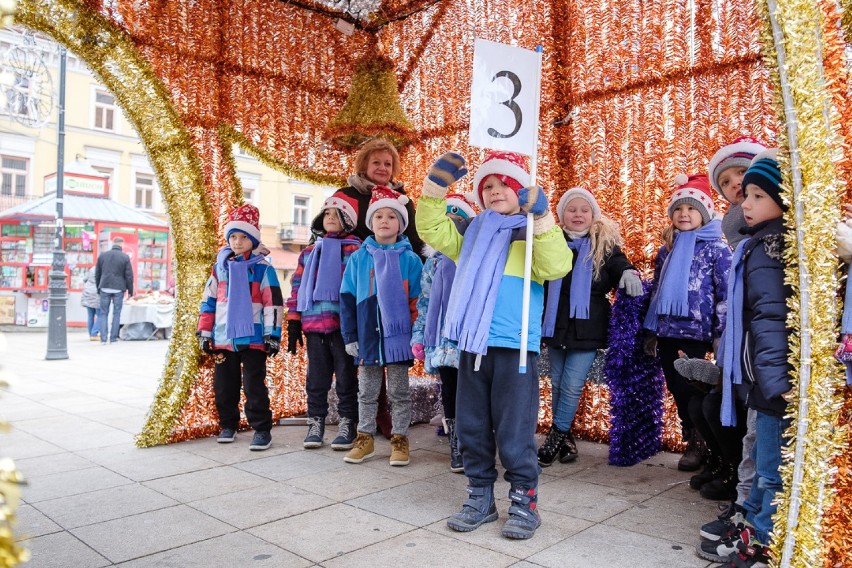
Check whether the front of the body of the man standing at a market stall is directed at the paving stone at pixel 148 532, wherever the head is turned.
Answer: no

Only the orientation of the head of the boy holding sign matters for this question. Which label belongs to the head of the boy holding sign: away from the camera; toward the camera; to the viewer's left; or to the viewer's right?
toward the camera

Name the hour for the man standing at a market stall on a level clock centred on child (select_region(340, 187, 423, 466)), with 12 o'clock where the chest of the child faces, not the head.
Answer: The man standing at a market stall is roughly at 5 o'clock from the child.

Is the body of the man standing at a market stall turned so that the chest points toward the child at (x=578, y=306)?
no

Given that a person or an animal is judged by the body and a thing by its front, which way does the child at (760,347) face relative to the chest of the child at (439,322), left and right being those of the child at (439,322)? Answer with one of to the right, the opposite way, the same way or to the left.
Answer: to the right

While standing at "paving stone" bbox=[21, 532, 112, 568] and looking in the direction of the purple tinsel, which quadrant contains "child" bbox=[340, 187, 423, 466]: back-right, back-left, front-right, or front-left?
front-left

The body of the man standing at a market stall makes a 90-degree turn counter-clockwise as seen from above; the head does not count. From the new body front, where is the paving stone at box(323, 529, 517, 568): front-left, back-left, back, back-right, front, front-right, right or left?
left

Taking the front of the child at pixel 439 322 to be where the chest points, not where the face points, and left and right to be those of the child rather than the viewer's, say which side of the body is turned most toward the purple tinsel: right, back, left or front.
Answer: left

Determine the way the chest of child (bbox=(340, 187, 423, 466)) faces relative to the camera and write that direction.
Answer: toward the camera

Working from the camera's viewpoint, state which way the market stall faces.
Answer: facing the viewer

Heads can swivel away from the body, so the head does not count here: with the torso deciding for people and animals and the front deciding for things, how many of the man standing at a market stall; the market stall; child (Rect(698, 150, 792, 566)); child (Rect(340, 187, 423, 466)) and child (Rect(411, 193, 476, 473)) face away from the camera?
1

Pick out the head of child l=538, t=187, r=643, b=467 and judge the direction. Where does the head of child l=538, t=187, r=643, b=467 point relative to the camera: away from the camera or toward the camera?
toward the camera

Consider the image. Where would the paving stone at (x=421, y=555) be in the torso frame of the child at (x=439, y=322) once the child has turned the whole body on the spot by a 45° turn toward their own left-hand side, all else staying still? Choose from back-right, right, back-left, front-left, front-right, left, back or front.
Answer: front-right

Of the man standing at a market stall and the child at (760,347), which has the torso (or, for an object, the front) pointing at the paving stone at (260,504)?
the child

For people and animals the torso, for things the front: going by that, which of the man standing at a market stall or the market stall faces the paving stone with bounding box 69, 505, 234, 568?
the market stall

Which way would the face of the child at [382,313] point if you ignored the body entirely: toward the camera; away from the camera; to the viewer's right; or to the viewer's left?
toward the camera

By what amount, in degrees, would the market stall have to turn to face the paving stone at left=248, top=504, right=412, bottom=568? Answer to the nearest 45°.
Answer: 0° — it already faces it

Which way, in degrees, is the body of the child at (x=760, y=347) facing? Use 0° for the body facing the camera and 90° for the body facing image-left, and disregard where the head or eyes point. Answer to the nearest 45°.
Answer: approximately 90°

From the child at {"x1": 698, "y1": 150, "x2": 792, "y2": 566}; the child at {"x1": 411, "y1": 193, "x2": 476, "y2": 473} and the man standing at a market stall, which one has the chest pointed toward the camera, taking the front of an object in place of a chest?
the child at {"x1": 411, "y1": 193, "x2": 476, "y2": 473}
